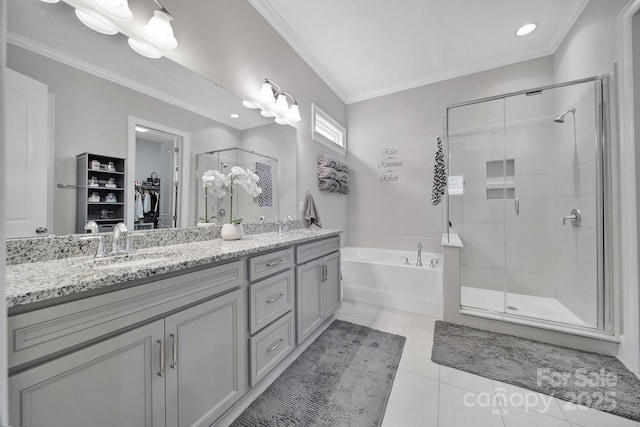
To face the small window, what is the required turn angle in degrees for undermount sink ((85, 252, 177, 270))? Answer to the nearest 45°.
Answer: approximately 90° to its left

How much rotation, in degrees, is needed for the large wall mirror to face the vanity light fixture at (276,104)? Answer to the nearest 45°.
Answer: approximately 90° to its left

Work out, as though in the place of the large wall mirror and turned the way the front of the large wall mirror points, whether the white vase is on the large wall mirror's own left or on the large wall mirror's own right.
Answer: on the large wall mirror's own left

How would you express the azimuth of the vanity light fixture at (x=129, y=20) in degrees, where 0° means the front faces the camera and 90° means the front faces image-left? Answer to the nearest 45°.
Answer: approximately 315°

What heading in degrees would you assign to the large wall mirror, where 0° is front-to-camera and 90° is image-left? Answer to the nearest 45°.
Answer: approximately 315°

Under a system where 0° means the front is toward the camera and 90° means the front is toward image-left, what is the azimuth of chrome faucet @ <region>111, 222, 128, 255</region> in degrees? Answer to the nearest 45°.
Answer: approximately 315°

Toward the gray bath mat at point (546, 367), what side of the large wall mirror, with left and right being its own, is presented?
front

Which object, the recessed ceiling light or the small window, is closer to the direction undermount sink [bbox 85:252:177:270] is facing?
the recessed ceiling light

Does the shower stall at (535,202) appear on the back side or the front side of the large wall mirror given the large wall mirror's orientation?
on the front side
